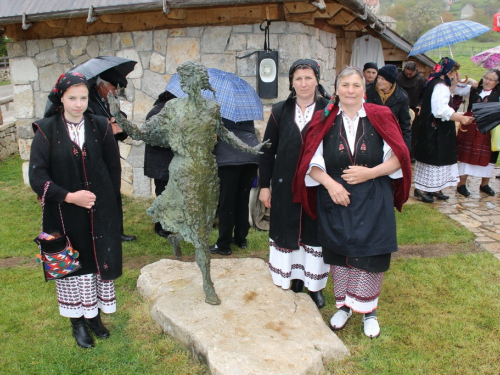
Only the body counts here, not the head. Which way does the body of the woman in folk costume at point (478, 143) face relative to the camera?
toward the camera

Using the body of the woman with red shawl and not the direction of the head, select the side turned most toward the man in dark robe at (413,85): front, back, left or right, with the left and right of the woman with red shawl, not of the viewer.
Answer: back

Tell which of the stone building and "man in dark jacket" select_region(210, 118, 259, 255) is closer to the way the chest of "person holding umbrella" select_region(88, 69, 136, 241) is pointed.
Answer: the man in dark jacket

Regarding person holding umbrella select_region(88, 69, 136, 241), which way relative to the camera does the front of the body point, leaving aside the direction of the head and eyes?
to the viewer's right

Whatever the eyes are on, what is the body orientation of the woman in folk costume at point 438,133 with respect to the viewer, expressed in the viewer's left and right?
facing to the right of the viewer

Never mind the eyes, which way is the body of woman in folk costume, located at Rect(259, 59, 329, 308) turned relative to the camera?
toward the camera

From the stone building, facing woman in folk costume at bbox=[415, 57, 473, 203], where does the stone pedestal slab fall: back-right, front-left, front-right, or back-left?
front-right

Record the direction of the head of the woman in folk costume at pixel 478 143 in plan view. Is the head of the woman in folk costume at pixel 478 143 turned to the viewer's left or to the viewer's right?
to the viewer's left

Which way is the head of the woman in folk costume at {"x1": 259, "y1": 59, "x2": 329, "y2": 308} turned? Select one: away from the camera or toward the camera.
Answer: toward the camera

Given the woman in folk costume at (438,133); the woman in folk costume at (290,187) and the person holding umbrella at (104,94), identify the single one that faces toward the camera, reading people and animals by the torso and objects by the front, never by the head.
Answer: the woman in folk costume at (290,187)

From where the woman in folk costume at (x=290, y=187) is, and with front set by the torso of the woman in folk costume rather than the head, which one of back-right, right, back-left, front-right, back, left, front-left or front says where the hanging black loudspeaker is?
back

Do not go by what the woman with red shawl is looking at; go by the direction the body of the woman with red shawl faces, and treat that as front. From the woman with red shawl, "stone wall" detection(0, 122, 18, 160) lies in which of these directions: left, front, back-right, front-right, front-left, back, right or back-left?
back-right

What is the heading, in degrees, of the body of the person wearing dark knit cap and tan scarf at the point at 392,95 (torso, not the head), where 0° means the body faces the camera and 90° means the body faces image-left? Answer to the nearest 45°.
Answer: approximately 45°

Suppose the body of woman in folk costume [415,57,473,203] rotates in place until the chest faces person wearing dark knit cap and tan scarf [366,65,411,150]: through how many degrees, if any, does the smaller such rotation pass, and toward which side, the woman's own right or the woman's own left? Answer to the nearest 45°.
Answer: approximately 135° to the woman's own right

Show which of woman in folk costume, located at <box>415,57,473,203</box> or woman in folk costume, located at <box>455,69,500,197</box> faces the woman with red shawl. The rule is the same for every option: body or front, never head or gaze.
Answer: woman in folk costume, located at <box>455,69,500,197</box>
